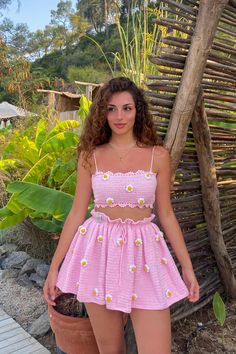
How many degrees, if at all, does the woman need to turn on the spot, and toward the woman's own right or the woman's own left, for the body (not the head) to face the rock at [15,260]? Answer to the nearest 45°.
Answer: approximately 135° to the woman's own right

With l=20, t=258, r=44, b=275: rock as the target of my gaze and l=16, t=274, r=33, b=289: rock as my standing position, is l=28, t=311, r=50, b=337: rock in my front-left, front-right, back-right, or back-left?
back-right

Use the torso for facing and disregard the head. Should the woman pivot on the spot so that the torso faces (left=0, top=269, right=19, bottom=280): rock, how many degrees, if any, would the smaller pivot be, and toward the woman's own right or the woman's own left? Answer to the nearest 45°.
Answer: approximately 135° to the woman's own right

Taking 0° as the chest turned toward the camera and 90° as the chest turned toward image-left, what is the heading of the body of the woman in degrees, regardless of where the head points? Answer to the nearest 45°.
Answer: approximately 0°

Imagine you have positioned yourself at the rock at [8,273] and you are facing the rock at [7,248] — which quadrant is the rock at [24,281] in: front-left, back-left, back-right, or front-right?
back-right

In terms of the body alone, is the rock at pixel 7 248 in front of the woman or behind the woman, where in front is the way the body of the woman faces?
behind
